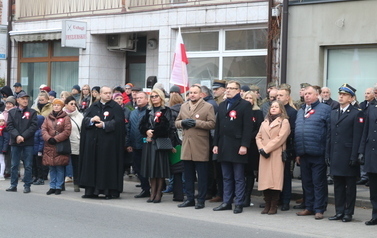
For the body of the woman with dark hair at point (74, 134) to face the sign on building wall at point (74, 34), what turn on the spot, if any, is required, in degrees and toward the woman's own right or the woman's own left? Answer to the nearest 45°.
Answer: approximately 135° to the woman's own right

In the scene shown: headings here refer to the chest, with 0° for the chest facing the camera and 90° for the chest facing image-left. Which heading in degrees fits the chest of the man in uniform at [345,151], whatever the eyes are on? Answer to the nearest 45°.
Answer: approximately 45°

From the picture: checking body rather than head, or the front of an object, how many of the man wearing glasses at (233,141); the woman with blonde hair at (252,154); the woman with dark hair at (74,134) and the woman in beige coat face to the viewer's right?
0

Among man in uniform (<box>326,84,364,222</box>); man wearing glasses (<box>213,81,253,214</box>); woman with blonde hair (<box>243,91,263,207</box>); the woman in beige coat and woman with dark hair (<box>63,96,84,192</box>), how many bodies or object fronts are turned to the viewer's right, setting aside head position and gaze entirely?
0

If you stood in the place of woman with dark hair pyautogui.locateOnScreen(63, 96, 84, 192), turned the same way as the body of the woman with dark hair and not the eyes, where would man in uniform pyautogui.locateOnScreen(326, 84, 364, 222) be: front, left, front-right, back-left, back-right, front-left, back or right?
left

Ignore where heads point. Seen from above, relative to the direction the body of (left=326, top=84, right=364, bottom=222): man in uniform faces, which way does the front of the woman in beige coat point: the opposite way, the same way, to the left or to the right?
the same way

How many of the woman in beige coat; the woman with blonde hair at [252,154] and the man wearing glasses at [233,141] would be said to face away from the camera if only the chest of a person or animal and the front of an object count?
0

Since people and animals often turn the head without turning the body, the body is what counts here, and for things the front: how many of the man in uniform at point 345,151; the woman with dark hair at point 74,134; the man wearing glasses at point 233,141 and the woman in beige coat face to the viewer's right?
0

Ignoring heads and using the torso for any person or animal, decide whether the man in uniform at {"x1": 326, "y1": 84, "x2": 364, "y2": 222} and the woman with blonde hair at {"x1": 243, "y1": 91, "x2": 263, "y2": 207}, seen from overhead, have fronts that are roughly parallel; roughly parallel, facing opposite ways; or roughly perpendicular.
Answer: roughly parallel

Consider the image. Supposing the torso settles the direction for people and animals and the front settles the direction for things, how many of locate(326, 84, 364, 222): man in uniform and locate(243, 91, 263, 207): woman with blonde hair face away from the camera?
0

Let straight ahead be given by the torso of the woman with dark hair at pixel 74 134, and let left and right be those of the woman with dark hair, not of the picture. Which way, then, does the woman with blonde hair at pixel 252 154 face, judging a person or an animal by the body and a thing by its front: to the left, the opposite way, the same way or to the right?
the same way

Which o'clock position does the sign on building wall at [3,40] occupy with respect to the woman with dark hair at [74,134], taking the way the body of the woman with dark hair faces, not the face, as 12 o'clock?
The sign on building wall is roughly at 4 o'clock from the woman with dark hair.

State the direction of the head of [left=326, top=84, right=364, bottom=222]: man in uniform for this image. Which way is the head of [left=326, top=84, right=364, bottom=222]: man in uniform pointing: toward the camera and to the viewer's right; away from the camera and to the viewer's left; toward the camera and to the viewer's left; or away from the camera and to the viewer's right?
toward the camera and to the viewer's left

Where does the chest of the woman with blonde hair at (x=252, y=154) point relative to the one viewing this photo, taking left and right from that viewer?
facing the viewer and to the left of the viewer

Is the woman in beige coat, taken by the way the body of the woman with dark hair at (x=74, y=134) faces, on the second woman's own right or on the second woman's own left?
on the second woman's own left

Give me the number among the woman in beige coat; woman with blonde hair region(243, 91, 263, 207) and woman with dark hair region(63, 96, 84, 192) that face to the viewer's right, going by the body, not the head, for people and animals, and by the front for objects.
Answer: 0

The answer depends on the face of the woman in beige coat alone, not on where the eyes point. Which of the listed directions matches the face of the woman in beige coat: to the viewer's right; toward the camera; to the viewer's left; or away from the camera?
toward the camera

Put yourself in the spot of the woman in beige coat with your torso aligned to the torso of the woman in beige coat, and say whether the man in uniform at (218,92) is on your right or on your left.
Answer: on your right

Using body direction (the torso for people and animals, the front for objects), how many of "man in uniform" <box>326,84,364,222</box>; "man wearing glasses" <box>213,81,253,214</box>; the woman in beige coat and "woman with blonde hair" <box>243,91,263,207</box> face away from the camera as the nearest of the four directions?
0
